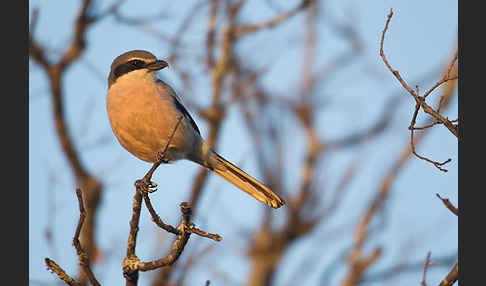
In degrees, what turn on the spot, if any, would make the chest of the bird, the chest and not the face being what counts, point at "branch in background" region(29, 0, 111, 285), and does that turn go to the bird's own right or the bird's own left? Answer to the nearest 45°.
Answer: approximately 90° to the bird's own right

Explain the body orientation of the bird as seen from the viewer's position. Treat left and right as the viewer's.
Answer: facing the viewer and to the left of the viewer
